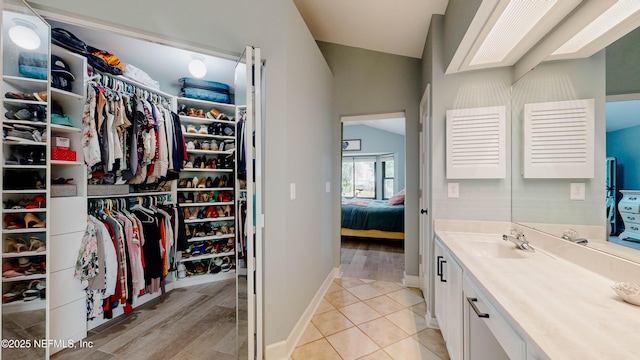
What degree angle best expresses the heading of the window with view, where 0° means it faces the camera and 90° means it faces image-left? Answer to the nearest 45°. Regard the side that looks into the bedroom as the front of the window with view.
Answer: approximately 0°

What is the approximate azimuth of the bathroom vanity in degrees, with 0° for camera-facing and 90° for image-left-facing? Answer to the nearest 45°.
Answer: approximately 45°

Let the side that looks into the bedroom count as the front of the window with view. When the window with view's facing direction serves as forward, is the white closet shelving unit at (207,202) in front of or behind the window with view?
in front

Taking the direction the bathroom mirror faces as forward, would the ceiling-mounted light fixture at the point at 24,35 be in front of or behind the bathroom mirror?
in front

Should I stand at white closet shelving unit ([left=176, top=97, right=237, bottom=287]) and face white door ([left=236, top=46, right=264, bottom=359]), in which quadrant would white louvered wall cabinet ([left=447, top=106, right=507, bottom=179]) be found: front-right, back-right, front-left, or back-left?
front-left

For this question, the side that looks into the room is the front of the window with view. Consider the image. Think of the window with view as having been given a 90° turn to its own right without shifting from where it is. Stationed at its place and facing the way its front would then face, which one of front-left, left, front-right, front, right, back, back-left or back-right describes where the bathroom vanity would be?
left

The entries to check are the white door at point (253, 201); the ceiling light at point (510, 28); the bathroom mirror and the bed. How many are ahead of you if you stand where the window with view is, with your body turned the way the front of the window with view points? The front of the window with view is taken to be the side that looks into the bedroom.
4

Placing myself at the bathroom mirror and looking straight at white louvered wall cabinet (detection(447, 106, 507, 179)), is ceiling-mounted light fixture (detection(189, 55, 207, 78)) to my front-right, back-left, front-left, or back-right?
front-left

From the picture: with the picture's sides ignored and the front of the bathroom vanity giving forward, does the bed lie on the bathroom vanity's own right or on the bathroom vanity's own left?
on the bathroom vanity's own right

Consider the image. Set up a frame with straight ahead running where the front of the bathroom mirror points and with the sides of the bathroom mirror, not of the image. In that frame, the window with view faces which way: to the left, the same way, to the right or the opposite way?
to the left

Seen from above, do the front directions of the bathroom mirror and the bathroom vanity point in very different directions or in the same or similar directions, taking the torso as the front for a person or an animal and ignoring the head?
same or similar directions

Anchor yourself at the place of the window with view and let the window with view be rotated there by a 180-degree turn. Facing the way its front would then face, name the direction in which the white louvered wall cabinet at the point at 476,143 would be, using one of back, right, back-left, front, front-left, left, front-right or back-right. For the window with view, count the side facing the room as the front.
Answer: back

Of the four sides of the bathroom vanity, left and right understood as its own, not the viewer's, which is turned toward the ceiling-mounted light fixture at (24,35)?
front
